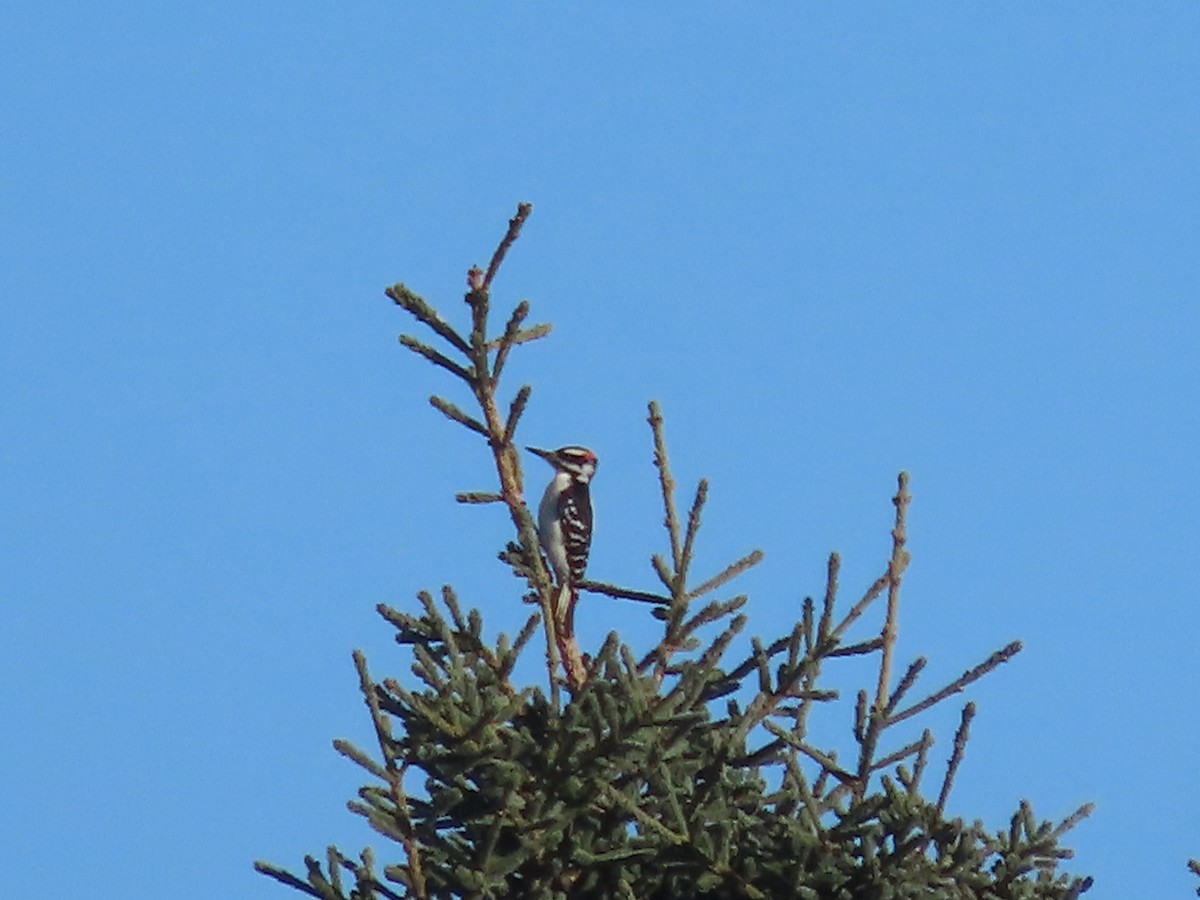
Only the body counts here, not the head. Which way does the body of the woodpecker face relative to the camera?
to the viewer's left
